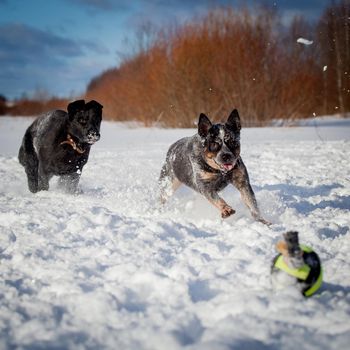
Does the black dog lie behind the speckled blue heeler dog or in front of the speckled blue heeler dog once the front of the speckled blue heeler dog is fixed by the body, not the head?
behind

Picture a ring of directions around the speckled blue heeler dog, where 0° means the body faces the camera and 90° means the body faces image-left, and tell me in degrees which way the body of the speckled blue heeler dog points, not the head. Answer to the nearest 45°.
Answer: approximately 315°

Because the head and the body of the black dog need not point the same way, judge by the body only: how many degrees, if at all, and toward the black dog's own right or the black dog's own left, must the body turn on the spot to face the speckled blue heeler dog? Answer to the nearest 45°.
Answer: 0° — it already faces it
